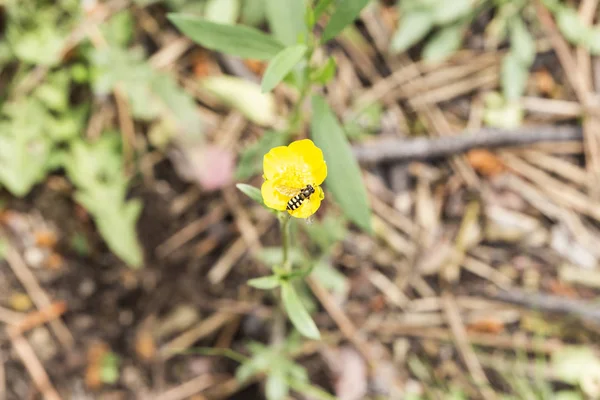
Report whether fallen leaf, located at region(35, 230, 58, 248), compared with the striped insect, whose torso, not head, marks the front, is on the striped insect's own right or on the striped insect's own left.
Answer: on the striped insect's own left

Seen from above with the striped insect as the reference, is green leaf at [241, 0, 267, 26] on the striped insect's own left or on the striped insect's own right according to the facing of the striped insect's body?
on the striped insect's own left

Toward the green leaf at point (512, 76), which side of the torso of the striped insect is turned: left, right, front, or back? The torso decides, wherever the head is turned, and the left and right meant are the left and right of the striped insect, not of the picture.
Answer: front

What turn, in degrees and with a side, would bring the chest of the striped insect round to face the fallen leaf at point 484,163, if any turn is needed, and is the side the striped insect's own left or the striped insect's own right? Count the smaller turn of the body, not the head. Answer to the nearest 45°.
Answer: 0° — it already faces it

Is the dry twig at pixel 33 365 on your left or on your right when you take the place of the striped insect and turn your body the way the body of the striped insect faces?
on your left

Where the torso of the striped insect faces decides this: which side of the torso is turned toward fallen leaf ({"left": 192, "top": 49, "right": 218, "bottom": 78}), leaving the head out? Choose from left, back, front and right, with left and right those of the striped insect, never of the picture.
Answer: left

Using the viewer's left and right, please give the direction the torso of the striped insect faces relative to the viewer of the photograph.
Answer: facing away from the viewer and to the right of the viewer

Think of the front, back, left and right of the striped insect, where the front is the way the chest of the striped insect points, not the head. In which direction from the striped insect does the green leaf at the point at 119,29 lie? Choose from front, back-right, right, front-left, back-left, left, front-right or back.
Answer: left

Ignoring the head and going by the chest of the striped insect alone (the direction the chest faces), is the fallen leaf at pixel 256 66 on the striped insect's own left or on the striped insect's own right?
on the striped insect's own left

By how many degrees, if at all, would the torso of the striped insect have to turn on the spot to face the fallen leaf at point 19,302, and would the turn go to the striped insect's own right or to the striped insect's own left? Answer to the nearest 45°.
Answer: approximately 90° to the striped insect's own left
